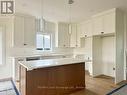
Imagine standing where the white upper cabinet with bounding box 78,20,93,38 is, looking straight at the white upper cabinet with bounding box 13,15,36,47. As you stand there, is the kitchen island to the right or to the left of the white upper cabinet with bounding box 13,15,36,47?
left

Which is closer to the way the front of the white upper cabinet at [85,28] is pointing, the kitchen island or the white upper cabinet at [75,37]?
the kitchen island

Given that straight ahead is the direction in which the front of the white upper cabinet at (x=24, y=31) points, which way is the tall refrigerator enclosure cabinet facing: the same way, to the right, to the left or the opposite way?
to the right

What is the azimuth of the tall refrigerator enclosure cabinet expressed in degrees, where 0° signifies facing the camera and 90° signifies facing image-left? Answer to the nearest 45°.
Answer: approximately 45°

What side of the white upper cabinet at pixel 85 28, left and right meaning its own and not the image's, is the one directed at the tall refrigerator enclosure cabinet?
left

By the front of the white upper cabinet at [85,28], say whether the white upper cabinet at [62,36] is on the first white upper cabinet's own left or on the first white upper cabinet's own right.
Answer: on the first white upper cabinet's own right

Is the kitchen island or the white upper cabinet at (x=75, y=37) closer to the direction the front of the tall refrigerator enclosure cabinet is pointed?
the kitchen island

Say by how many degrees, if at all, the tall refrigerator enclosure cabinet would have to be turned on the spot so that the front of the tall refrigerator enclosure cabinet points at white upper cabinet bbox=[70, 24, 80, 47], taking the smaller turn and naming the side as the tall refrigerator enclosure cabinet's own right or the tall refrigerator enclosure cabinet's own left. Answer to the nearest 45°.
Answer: approximately 90° to the tall refrigerator enclosure cabinet's own right
